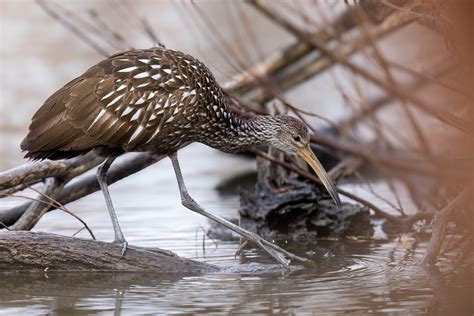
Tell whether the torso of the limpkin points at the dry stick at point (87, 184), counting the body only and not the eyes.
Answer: no

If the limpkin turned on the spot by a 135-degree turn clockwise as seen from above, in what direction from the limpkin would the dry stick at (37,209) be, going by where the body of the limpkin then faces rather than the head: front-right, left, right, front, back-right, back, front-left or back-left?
right

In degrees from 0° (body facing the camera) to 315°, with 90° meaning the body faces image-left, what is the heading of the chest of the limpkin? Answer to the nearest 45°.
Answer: approximately 270°

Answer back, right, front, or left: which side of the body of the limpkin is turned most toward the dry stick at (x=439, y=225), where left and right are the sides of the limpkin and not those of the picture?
front

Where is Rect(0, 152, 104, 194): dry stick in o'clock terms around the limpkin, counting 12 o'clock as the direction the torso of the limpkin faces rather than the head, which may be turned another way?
The dry stick is roughly at 7 o'clock from the limpkin.
